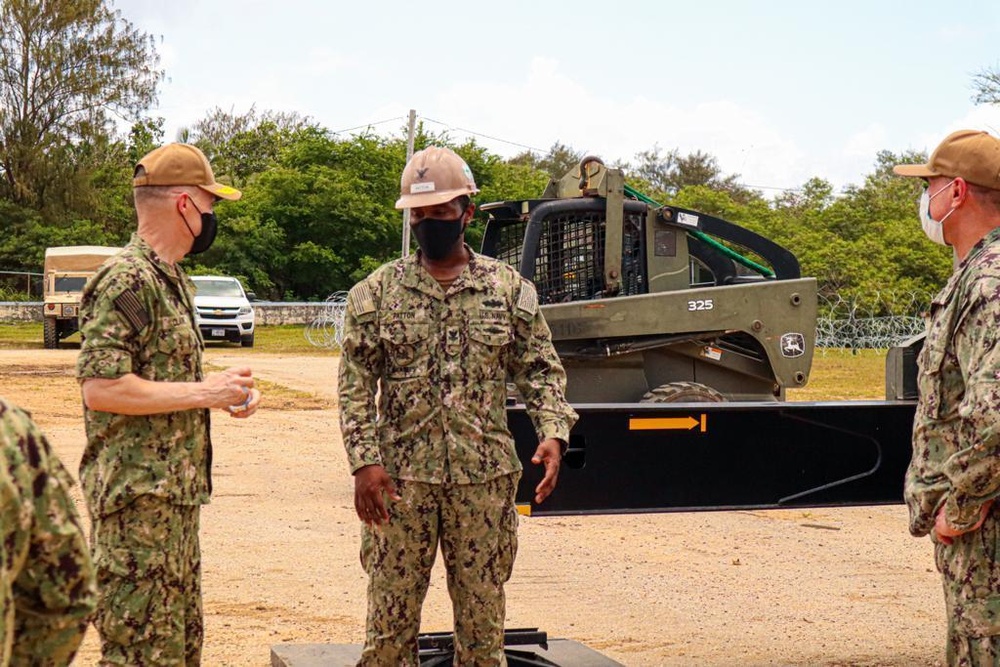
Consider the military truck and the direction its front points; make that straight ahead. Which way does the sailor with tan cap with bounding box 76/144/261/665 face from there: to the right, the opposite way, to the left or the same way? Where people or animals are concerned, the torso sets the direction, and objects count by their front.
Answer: to the left

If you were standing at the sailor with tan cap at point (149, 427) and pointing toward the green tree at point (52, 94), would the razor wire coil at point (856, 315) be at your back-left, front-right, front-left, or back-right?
front-right

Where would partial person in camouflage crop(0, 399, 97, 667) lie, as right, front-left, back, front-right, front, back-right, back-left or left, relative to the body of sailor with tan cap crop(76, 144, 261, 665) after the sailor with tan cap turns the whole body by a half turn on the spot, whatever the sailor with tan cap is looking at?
left

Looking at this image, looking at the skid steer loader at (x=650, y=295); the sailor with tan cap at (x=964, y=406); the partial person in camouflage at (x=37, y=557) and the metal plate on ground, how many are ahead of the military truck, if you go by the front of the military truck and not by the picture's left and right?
4

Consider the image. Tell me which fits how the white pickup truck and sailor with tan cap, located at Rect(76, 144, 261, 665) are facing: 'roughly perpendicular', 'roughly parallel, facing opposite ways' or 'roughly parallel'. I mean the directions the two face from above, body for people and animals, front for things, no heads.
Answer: roughly perpendicular

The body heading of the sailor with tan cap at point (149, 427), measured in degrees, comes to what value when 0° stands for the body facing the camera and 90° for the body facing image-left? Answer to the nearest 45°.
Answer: approximately 270°

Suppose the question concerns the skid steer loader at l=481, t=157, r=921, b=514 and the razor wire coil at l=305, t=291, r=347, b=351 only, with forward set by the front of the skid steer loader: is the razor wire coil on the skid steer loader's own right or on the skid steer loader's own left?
on the skid steer loader's own right

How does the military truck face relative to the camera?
toward the camera

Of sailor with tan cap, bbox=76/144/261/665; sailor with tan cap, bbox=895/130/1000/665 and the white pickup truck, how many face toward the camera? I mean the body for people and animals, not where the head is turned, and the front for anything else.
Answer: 1

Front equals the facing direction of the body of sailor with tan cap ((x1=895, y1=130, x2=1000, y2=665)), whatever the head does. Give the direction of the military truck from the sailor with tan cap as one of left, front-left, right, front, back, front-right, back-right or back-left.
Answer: front-right

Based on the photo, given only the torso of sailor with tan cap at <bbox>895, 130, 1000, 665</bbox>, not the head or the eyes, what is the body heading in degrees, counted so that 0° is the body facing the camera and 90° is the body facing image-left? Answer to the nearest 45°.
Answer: approximately 90°

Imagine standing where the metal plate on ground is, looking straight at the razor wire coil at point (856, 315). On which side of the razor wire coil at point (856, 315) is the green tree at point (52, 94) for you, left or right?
left

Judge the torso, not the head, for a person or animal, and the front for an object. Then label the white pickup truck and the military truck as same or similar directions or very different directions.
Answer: same or similar directions

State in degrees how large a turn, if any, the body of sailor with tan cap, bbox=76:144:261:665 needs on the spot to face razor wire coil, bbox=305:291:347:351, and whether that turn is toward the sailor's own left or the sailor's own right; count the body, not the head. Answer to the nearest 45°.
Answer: approximately 90° to the sailor's own left

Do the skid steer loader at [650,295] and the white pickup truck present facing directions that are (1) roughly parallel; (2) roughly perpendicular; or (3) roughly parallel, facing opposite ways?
roughly perpendicular

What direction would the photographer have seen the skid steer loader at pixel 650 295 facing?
facing to the left of the viewer
